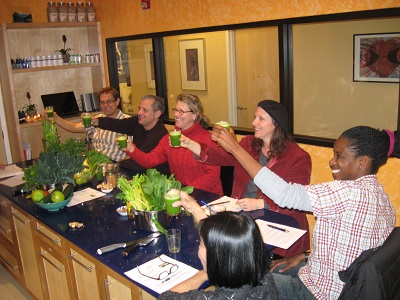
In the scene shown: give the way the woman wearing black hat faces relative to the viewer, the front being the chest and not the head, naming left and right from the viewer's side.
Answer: facing the viewer and to the left of the viewer

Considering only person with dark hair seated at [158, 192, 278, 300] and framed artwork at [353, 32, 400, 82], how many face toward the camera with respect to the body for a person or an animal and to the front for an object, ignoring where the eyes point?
1

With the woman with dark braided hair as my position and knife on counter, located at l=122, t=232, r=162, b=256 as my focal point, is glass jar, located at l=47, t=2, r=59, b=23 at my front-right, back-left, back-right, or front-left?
front-right

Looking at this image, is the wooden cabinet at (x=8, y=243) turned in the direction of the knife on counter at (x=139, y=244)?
no

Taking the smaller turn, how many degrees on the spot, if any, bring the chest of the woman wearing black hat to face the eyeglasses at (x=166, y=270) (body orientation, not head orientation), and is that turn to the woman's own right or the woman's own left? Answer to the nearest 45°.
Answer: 0° — they already face it

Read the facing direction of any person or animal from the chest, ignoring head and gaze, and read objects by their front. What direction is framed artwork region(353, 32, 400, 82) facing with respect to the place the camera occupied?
facing the viewer

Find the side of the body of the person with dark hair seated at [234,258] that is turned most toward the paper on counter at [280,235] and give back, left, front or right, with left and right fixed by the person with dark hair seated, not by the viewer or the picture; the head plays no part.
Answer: right

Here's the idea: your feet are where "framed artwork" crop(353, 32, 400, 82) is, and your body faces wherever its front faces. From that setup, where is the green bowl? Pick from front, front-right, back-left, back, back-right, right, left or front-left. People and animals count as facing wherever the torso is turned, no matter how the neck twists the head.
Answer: front-right

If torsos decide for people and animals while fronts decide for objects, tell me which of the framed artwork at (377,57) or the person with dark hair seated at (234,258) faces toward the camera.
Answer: the framed artwork

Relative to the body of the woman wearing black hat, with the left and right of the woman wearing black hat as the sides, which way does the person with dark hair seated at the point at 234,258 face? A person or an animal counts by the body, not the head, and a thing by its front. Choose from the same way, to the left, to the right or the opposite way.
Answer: to the right

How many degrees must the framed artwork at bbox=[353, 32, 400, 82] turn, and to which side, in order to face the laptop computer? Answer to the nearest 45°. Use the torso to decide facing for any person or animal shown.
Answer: approximately 90° to its right

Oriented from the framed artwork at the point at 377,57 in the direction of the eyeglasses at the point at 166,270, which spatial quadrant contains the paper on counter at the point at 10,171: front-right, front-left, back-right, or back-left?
front-right
